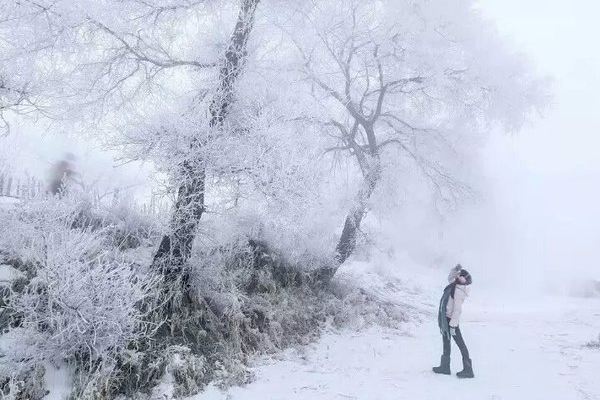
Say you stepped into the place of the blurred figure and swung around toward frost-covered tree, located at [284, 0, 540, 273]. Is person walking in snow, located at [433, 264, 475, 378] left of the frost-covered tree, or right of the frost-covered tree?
right

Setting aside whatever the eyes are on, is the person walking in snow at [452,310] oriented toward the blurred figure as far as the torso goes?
yes

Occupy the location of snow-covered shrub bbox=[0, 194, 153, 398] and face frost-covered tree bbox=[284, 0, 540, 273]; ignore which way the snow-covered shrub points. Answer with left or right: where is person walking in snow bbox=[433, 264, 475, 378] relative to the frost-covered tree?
right

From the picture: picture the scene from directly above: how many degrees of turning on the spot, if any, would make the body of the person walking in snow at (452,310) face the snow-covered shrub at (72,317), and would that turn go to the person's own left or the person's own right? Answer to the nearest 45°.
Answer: approximately 45° to the person's own left

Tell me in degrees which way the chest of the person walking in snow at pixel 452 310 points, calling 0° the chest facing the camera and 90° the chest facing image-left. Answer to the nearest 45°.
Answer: approximately 90°
